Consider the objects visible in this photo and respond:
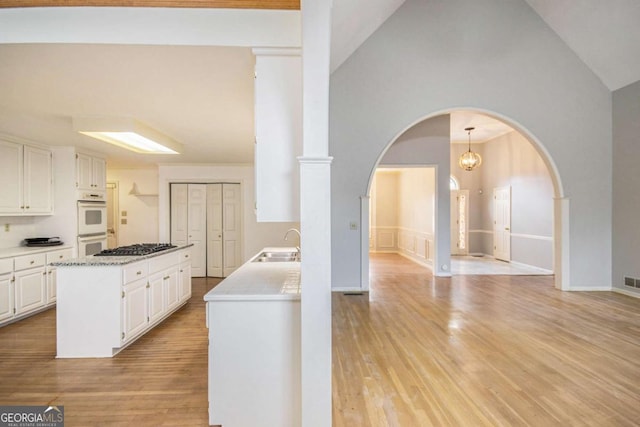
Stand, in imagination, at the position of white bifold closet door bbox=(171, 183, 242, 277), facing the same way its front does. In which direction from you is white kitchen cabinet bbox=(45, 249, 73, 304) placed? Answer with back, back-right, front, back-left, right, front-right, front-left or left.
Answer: front-right

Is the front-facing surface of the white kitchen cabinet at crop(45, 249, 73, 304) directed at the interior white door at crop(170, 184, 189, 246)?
no

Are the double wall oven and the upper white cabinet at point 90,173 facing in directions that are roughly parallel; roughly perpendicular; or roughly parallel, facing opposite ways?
roughly parallel

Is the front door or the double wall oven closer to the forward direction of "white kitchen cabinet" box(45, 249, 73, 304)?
the front door

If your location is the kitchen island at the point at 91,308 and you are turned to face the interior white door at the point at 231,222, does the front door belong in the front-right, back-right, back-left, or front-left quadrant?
front-right

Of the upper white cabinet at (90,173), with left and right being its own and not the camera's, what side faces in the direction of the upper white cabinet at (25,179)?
right

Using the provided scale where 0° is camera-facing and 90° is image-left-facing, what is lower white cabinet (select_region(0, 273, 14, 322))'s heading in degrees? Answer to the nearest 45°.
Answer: approximately 315°

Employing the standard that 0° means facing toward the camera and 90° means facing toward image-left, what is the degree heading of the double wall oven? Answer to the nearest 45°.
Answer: approximately 315°

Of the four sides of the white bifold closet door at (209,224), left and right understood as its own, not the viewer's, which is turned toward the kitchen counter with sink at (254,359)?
front

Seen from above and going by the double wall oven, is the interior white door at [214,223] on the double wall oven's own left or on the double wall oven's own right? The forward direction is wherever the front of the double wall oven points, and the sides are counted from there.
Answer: on the double wall oven's own left

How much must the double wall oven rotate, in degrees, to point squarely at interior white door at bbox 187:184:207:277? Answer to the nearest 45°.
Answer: approximately 45° to its left

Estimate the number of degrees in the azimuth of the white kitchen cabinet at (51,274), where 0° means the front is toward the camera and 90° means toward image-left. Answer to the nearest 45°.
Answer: approximately 315°

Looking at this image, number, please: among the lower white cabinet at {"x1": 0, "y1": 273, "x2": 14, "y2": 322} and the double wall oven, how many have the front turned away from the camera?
0
